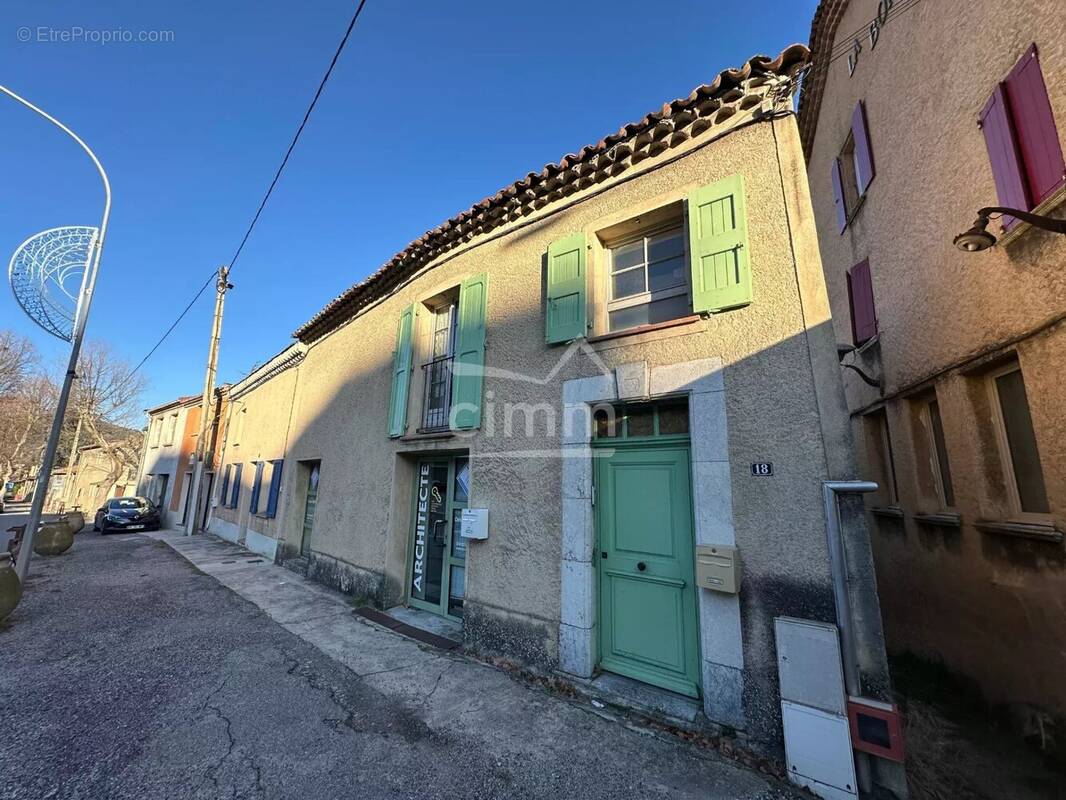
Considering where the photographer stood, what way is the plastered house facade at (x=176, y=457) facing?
facing the viewer and to the left of the viewer

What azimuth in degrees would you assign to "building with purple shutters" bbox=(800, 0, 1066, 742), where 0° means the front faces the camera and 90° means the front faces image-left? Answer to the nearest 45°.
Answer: approximately 45°

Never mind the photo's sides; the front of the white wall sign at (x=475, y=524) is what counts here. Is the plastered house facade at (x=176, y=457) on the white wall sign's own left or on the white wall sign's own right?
on the white wall sign's own right

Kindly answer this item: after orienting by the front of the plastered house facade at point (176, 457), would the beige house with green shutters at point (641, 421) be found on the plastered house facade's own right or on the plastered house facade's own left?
on the plastered house facade's own left

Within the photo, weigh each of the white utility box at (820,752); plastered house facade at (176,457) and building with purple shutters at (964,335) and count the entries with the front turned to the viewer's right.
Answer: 0

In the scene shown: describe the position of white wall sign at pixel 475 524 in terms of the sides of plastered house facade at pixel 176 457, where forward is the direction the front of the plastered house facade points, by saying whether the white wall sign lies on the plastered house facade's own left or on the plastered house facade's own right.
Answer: on the plastered house facade's own left

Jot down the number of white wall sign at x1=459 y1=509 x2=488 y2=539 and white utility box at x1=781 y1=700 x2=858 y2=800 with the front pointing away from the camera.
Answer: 0

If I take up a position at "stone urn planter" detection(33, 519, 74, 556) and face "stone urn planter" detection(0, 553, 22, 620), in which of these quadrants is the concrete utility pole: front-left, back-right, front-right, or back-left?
back-left

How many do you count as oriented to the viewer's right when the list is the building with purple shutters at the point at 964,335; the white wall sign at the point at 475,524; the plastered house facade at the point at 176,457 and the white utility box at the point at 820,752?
0

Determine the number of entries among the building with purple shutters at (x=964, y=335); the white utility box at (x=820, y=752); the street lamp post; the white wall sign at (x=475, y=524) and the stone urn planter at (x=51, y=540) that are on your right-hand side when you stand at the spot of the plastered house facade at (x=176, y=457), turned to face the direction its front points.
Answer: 0

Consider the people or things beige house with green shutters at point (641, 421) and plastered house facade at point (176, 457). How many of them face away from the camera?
0

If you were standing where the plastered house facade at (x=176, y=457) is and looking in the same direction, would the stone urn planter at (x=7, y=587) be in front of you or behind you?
in front

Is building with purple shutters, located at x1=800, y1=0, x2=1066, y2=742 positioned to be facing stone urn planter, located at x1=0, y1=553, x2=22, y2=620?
yes

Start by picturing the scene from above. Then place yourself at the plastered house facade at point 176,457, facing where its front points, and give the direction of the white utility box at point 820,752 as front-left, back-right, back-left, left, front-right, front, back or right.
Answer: front-left

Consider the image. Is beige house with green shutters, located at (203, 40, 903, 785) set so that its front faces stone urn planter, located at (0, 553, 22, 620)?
no

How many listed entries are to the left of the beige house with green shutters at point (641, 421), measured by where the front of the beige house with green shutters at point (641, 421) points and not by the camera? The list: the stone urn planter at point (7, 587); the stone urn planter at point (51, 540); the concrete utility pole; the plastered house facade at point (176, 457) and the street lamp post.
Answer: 0
